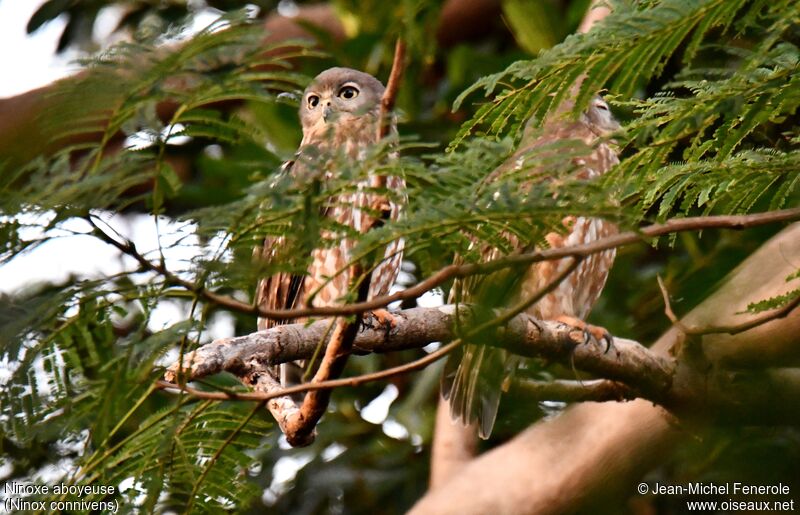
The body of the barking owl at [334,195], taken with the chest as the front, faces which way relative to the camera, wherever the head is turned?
toward the camera

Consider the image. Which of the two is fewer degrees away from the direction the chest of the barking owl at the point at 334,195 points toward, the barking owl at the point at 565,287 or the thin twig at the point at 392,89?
the thin twig
